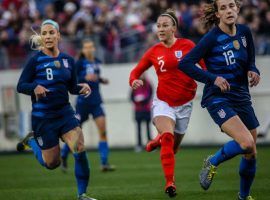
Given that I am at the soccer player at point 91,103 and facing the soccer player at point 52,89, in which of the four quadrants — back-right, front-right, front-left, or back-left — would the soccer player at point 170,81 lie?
front-left

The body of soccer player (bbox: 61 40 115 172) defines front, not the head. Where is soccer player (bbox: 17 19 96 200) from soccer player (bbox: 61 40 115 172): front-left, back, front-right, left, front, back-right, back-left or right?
front-right

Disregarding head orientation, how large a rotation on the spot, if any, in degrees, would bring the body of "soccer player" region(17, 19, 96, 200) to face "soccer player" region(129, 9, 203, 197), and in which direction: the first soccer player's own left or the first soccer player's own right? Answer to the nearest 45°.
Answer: approximately 45° to the first soccer player's own left

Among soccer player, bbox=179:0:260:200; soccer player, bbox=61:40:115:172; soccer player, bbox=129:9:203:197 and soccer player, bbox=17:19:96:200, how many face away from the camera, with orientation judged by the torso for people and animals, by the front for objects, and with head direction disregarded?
0

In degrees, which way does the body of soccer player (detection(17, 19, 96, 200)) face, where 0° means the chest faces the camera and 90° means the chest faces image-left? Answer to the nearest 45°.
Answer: approximately 315°

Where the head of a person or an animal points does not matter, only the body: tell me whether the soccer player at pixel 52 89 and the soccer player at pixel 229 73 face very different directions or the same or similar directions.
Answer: same or similar directions

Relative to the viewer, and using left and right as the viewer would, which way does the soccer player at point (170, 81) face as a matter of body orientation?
facing the viewer and to the left of the viewer

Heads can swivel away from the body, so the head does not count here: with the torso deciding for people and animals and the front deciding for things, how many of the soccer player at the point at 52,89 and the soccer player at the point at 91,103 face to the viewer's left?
0

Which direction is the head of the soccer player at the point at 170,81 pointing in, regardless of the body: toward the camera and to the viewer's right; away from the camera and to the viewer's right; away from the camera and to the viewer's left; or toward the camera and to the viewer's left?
toward the camera and to the viewer's left

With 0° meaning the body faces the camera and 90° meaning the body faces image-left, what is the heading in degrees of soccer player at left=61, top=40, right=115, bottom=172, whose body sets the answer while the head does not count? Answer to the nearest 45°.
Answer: approximately 315°
